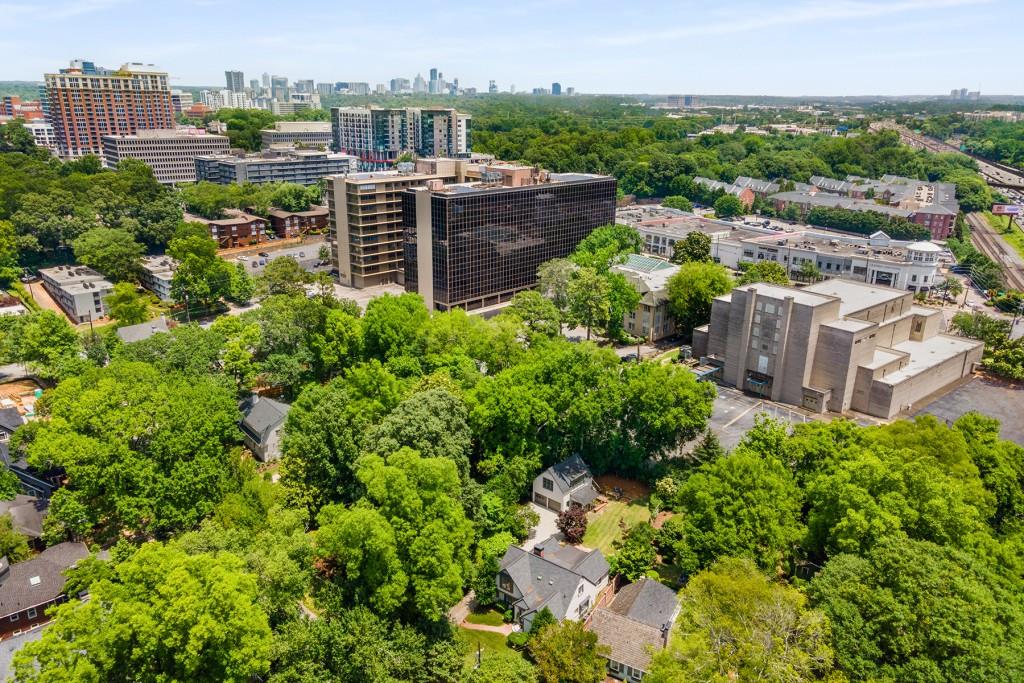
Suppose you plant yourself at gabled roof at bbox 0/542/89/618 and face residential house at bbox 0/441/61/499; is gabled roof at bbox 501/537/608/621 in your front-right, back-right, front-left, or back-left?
back-right

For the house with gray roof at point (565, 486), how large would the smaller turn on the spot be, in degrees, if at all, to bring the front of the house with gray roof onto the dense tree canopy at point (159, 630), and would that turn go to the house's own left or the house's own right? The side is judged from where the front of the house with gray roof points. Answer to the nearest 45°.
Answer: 0° — it already faces it

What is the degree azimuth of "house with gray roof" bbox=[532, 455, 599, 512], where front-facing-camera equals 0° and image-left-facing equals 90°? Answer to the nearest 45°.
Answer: approximately 45°
